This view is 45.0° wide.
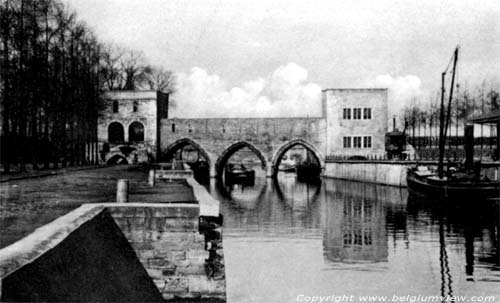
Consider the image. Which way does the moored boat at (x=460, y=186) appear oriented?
to the viewer's left

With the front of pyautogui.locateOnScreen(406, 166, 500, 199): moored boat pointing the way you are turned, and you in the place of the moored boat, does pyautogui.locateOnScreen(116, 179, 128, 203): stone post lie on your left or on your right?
on your left

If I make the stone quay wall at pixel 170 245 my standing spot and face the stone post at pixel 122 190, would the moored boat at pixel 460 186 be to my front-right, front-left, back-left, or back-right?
front-right

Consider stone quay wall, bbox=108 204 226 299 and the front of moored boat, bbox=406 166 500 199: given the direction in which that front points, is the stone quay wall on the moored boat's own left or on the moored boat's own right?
on the moored boat's own left

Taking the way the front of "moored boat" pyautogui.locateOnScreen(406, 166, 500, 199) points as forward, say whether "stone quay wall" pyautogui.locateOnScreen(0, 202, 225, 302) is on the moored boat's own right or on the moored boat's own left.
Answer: on the moored boat's own left
